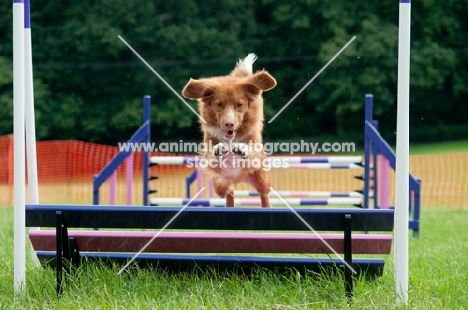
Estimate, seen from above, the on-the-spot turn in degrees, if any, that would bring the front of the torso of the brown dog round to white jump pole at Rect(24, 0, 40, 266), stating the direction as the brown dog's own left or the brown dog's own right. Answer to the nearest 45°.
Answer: approximately 90° to the brown dog's own right

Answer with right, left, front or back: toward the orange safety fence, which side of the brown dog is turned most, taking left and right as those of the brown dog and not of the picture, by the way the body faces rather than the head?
back

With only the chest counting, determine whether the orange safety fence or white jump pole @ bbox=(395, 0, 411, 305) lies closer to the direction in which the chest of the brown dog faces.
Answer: the white jump pole

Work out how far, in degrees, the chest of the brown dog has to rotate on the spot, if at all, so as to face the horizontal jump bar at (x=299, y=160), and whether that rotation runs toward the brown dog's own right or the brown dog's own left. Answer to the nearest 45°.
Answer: approximately 180°

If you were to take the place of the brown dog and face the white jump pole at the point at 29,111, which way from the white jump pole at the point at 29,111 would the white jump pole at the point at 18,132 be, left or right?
left

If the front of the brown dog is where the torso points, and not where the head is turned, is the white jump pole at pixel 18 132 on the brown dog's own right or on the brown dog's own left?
on the brown dog's own right

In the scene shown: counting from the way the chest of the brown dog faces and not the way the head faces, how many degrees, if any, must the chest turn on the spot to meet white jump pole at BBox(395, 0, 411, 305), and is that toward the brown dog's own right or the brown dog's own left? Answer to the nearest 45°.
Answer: approximately 45° to the brown dog's own left

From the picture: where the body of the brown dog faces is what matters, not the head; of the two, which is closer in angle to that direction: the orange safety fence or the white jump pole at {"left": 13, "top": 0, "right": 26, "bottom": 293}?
the white jump pole

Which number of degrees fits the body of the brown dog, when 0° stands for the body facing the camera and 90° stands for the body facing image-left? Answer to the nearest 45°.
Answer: approximately 0°

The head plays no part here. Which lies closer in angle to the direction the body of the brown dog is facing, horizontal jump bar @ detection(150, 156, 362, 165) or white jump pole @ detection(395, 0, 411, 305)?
the white jump pole
